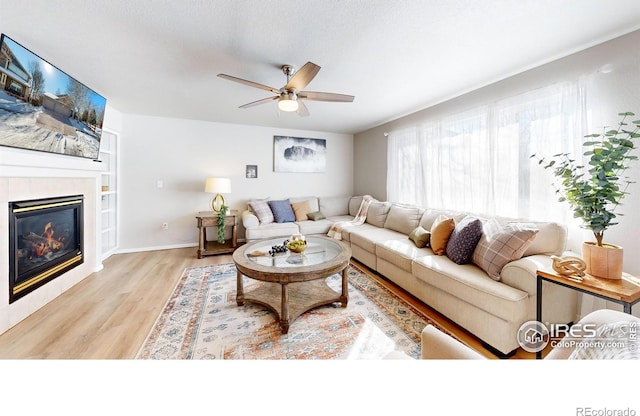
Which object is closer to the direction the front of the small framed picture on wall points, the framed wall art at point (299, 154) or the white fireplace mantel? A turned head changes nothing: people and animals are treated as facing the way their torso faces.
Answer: the white fireplace mantel

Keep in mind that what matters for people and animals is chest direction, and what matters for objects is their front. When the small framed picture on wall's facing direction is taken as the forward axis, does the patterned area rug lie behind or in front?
in front

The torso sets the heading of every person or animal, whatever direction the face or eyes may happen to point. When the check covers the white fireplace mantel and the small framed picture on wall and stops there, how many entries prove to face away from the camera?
0

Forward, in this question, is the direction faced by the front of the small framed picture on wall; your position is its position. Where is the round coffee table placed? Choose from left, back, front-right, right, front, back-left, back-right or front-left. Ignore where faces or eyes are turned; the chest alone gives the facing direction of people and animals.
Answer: front

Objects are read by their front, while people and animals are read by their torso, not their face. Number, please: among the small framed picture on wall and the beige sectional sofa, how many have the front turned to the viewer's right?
0

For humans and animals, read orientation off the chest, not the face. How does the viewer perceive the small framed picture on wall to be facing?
facing the viewer

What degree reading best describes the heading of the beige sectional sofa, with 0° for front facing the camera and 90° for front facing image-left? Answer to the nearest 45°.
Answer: approximately 45°

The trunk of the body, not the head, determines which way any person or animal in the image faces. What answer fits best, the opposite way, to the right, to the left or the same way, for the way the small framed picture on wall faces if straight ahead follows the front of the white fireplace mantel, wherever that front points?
to the right

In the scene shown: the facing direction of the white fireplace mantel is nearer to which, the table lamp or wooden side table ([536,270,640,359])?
the wooden side table

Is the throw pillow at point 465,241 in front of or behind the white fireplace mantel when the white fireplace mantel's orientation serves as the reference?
in front

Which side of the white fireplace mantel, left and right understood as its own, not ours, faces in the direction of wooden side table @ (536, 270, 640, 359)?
front

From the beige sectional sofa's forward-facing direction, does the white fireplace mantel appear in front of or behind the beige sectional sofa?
in front

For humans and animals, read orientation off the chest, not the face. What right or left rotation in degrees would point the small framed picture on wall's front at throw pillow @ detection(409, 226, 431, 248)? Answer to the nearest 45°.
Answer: approximately 45° to its left

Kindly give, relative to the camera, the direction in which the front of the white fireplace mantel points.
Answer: facing the viewer and to the right of the viewer
